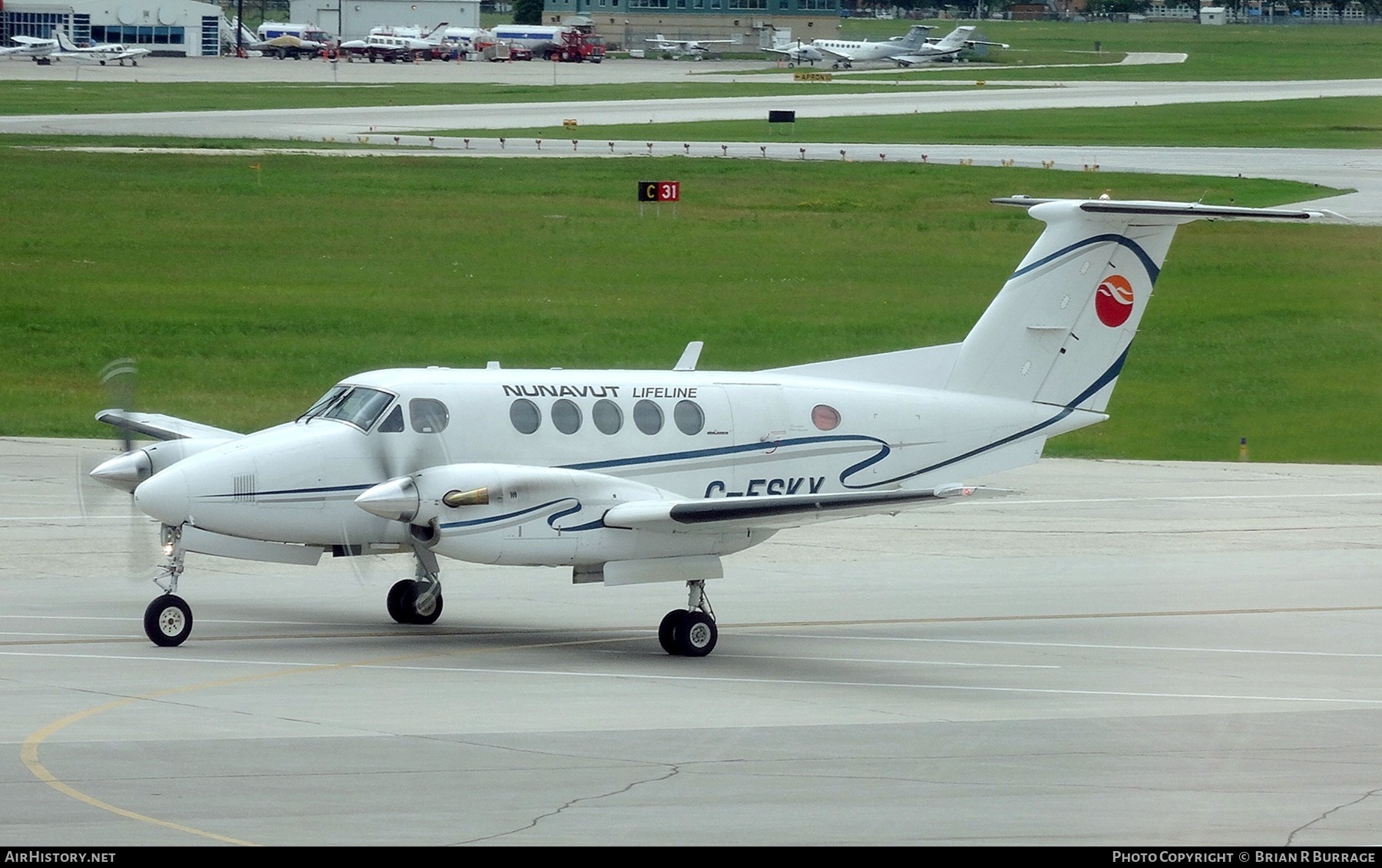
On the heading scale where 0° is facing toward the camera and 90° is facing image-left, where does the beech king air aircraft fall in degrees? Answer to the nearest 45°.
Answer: approximately 45°
